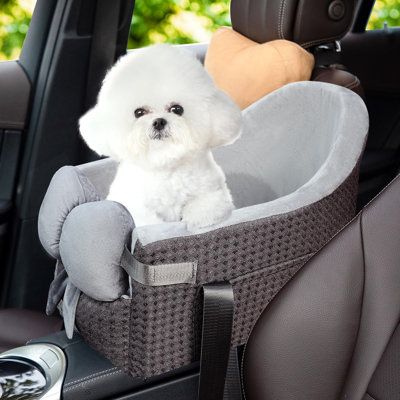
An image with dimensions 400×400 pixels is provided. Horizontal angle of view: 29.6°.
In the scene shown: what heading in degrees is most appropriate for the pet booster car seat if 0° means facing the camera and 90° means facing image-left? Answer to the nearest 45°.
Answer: approximately 45°

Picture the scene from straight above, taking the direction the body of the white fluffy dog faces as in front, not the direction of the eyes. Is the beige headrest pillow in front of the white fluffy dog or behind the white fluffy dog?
behind

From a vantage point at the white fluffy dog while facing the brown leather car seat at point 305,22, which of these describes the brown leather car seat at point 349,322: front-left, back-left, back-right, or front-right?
back-right

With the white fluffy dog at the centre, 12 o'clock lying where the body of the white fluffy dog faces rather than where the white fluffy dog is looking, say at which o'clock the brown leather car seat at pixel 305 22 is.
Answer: The brown leather car seat is roughly at 7 o'clock from the white fluffy dog.

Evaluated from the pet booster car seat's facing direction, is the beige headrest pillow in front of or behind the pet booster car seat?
behind

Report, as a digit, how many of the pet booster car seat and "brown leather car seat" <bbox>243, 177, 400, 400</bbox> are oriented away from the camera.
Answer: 0

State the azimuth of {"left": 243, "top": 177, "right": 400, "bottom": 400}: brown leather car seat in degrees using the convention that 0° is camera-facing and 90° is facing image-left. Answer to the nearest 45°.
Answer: approximately 45°

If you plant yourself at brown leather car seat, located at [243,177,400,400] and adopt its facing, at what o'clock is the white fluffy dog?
The white fluffy dog is roughly at 3 o'clock from the brown leather car seat.

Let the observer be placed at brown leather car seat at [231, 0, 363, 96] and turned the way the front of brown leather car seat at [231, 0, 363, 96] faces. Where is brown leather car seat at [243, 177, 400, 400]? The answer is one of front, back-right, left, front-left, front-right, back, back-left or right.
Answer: front-left
